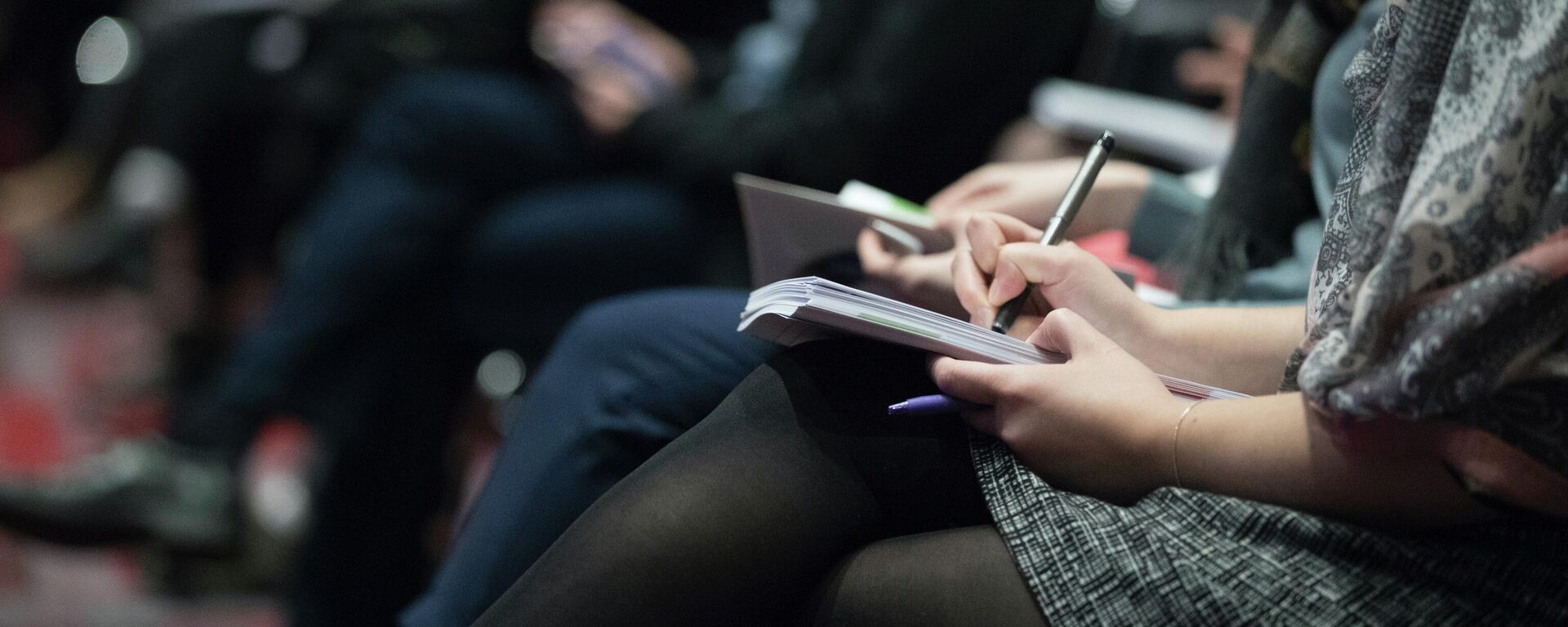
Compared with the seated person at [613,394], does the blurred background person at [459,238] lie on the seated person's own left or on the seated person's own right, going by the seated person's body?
on the seated person's own right

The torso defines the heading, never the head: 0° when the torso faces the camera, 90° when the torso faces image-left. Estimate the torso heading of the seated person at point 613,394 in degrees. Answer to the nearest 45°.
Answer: approximately 90°

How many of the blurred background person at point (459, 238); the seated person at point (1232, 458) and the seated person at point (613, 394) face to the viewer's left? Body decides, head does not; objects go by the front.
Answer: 3

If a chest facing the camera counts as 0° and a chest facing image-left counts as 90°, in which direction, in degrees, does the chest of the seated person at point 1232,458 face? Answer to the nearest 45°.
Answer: approximately 90°

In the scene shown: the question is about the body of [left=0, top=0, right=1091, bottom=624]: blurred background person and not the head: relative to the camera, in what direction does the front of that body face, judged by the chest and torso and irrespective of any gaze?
to the viewer's left
